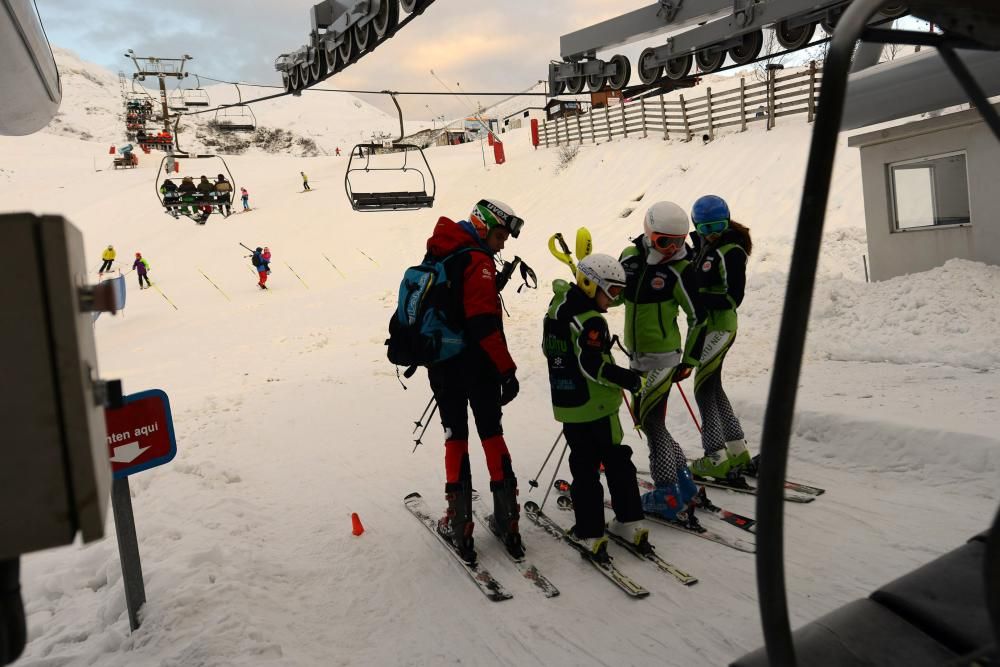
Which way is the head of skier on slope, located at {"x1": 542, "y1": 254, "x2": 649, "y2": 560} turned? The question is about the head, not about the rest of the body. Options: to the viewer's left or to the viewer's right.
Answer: to the viewer's right

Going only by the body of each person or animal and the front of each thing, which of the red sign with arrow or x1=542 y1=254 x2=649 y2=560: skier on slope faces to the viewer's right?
the skier on slope

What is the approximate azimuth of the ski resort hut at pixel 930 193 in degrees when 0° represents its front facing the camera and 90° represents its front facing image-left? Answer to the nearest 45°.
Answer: approximately 45°

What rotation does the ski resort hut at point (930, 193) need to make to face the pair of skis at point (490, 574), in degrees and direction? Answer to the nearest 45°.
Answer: approximately 45° to its left

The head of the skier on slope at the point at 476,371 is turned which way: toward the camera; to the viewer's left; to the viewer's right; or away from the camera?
to the viewer's right

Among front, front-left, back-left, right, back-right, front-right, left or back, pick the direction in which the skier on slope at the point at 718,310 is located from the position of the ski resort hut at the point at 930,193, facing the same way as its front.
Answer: front-left

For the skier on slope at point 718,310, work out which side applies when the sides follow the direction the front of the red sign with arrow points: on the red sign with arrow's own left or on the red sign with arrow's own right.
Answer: on the red sign with arrow's own left

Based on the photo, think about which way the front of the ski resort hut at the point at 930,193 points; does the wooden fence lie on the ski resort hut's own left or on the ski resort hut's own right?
on the ski resort hut's own right

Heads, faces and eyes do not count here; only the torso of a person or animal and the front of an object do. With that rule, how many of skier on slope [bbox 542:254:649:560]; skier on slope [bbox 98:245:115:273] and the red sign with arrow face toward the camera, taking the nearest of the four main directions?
2

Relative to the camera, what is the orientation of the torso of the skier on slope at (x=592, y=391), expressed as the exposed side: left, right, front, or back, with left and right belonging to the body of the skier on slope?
right
